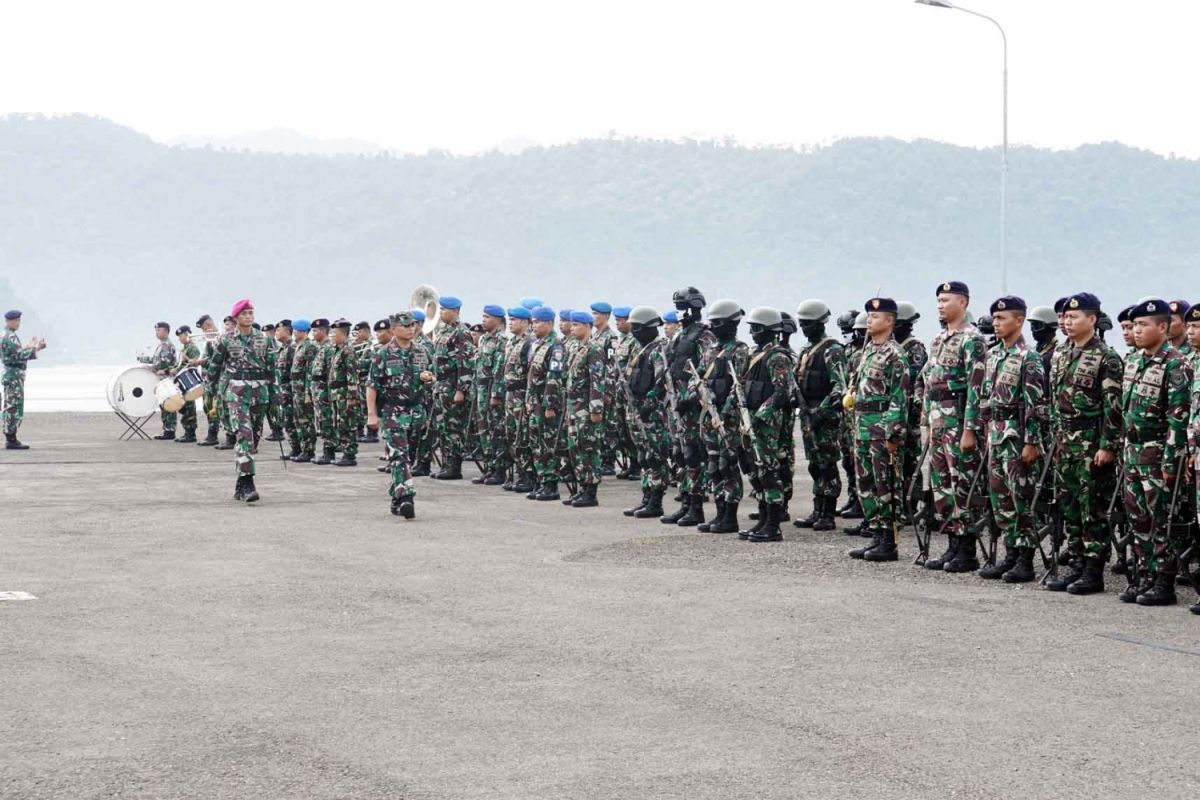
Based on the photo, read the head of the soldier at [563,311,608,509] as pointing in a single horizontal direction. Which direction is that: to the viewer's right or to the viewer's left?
to the viewer's left

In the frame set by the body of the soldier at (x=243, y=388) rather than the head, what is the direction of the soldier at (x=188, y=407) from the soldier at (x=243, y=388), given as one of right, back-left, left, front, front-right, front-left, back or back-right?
back

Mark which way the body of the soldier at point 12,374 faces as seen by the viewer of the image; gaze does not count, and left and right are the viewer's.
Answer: facing to the right of the viewer

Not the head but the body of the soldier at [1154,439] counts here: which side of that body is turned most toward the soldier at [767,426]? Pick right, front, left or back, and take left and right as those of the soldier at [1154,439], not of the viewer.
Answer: right

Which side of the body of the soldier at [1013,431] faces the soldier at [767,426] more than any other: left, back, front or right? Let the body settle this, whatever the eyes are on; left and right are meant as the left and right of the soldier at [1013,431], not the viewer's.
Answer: right

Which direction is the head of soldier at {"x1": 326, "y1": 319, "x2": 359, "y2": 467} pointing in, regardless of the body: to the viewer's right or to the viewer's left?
to the viewer's left

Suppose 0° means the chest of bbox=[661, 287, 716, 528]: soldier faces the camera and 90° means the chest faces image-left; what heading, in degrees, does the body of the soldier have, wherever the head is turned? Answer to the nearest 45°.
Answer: approximately 45°

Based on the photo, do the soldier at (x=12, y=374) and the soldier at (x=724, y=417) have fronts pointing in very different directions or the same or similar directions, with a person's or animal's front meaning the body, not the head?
very different directions

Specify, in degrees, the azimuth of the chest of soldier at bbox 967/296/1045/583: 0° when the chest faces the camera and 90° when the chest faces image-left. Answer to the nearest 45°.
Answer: approximately 45°

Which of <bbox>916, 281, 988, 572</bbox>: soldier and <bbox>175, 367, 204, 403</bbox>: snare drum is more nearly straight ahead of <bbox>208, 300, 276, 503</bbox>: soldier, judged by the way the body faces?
the soldier

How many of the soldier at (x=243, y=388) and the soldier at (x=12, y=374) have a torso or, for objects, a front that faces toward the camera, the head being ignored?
1

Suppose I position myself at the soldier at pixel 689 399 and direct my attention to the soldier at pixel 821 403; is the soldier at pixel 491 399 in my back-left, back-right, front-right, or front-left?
back-left

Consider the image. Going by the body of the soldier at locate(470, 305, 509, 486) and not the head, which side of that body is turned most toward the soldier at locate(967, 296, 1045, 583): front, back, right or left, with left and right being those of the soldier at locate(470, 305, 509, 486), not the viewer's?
left
